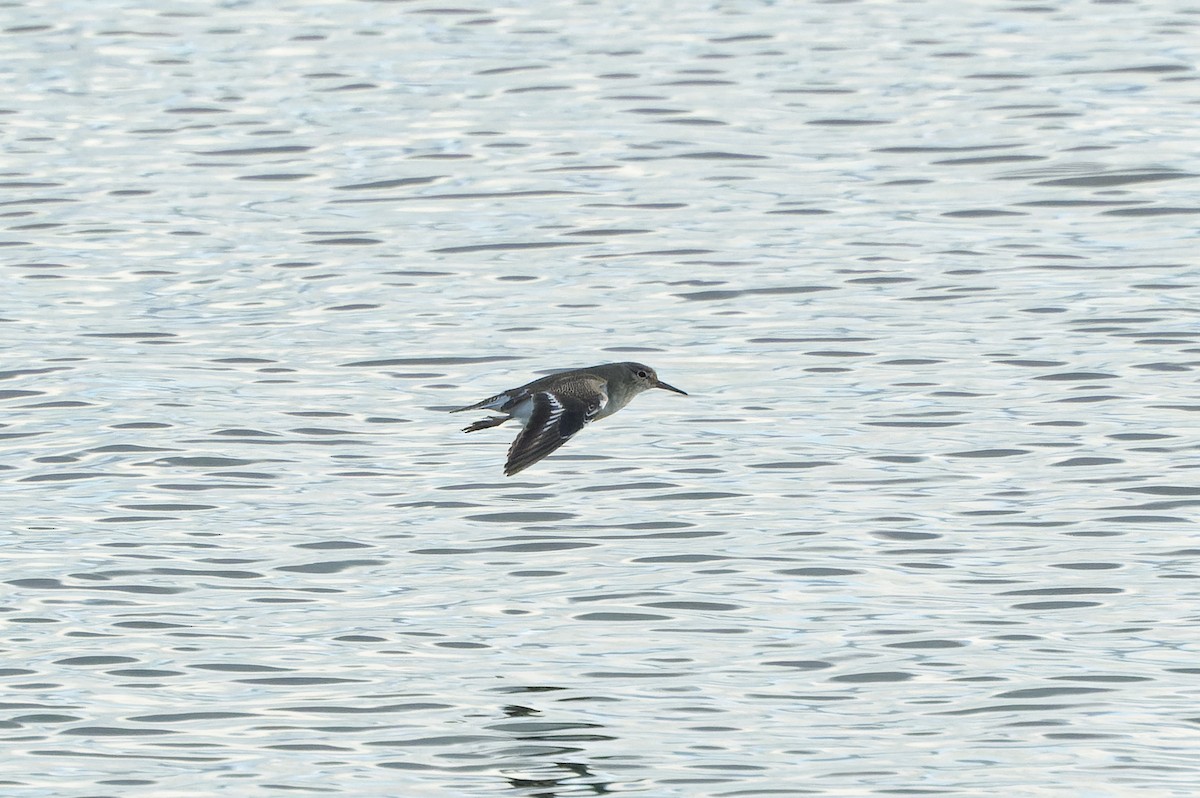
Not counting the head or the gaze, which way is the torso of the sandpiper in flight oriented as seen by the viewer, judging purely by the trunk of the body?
to the viewer's right
